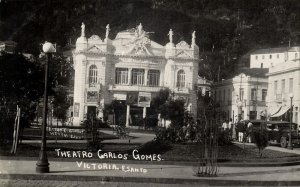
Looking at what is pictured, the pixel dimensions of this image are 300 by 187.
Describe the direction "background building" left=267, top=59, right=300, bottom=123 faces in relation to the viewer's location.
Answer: facing the viewer and to the left of the viewer

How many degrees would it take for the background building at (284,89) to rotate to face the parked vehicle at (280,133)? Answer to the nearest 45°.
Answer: approximately 45° to its left

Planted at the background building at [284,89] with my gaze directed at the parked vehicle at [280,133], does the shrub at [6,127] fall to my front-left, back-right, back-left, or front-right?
front-right

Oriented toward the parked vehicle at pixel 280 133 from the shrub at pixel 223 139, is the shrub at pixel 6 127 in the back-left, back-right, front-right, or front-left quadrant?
back-left

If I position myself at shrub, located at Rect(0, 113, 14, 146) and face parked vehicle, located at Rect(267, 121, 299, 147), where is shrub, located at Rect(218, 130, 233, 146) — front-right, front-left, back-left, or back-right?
front-right
